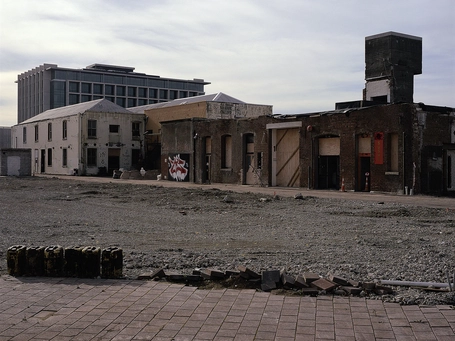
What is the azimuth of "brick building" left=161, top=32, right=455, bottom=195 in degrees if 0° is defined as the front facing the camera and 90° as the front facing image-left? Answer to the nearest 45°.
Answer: approximately 45°
